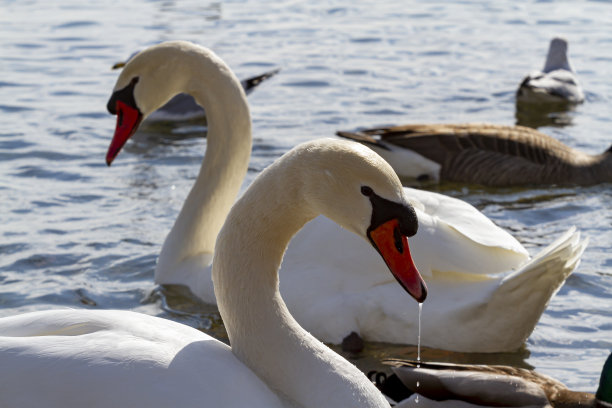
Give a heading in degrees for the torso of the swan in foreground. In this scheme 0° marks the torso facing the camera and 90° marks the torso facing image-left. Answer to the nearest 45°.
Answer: approximately 270°

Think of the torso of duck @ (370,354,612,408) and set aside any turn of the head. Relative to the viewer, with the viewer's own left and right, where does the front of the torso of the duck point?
facing to the right of the viewer

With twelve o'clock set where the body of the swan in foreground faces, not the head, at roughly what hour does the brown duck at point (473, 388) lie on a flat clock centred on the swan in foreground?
The brown duck is roughly at 11 o'clock from the swan in foreground.

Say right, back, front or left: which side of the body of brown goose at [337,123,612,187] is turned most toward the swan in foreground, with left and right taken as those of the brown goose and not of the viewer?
right

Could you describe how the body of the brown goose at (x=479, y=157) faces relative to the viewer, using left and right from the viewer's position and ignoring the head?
facing to the right of the viewer

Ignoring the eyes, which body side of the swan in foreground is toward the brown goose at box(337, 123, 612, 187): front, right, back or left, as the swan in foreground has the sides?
left
